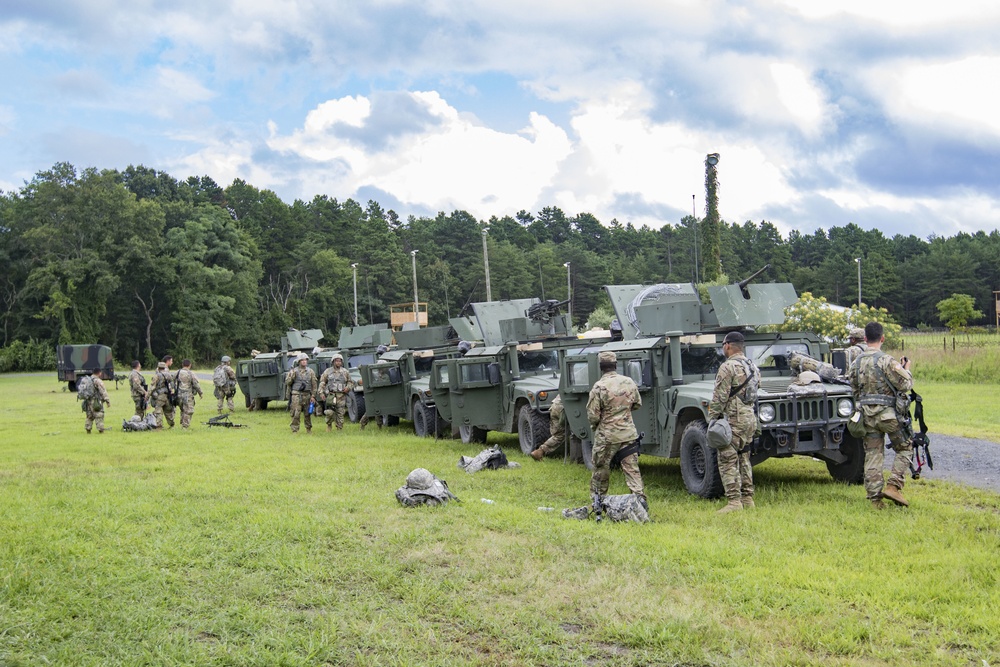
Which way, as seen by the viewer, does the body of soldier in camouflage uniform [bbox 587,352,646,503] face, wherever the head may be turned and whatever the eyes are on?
away from the camera

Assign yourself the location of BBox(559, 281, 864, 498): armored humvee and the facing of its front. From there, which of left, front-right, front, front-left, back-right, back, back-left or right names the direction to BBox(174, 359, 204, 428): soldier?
back

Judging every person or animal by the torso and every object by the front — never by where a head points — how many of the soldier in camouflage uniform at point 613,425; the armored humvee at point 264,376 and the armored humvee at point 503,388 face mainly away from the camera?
1

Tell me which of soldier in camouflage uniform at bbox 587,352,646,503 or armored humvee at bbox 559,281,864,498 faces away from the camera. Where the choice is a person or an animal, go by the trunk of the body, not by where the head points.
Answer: the soldier in camouflage uniform

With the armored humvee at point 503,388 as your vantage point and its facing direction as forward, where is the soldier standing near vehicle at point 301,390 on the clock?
The soldier standing near vehicle is roughly at 6 o'clock from the armored humvee.

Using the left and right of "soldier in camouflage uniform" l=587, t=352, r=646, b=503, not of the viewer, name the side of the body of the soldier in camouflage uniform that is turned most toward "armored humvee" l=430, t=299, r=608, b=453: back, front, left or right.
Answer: front

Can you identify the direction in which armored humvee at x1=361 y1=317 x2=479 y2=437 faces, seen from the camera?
facing the viewer and to the right of the viewer

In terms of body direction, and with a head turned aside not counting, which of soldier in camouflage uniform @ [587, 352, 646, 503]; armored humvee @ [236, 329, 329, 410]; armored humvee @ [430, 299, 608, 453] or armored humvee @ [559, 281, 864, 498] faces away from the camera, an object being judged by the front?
the soldier in camouflage uniform

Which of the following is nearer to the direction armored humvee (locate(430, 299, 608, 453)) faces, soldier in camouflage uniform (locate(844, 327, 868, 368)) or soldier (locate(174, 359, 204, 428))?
the soldier in camouflage uniform

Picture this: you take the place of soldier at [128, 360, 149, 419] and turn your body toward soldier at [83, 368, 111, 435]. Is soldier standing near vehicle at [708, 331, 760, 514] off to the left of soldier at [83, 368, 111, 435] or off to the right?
left

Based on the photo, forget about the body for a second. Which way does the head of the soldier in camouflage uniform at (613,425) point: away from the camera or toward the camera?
away from the camera

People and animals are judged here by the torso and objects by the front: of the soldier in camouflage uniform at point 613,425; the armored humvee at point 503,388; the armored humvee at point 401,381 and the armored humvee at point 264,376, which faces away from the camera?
the soldier in camouflage uniform
